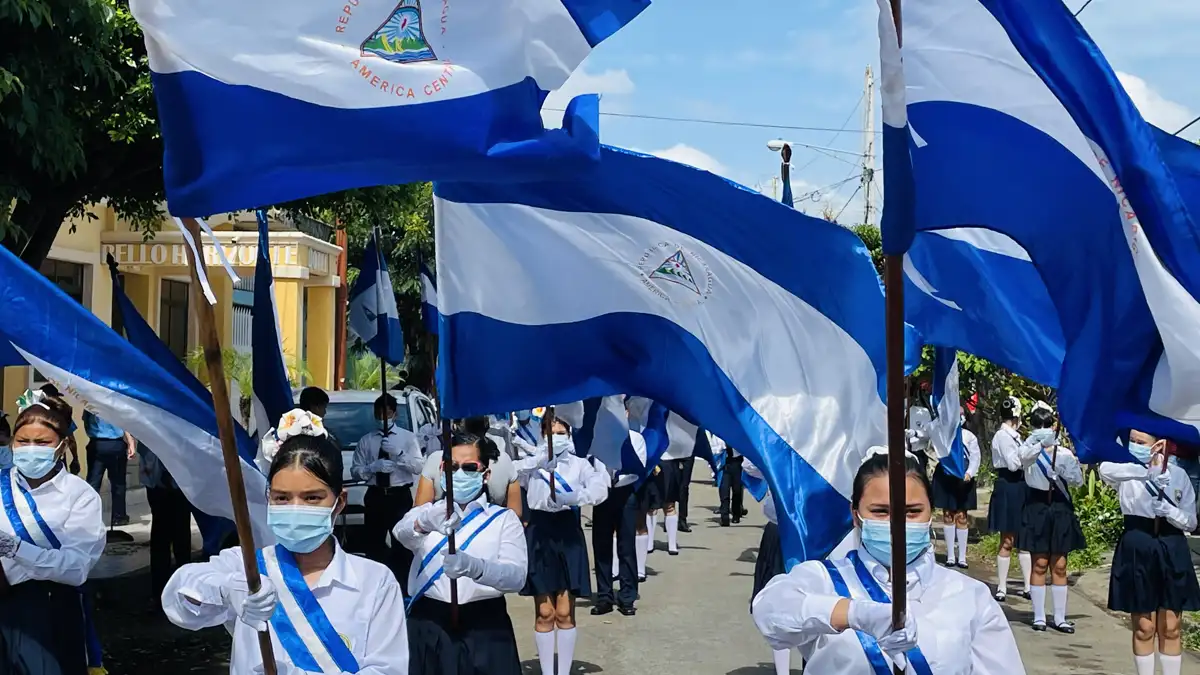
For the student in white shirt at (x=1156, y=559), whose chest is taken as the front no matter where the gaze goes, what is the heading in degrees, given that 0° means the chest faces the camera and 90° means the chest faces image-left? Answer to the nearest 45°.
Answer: approximately 0°

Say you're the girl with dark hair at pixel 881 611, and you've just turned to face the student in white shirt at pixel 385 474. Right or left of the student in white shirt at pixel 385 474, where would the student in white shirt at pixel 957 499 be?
right

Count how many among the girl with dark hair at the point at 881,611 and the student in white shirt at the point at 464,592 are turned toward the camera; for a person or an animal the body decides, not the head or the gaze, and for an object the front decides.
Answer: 2

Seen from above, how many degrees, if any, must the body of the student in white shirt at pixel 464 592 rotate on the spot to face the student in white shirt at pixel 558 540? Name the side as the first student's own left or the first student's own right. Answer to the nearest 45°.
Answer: approximately 180°

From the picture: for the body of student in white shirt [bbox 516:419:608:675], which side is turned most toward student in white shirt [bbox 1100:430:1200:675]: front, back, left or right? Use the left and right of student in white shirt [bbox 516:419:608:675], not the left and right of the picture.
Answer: left

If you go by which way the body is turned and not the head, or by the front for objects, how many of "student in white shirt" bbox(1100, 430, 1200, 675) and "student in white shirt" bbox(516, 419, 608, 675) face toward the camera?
2

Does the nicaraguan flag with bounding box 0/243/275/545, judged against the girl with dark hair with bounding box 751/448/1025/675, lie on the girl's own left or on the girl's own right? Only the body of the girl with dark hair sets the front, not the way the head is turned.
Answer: on the girl's own right
